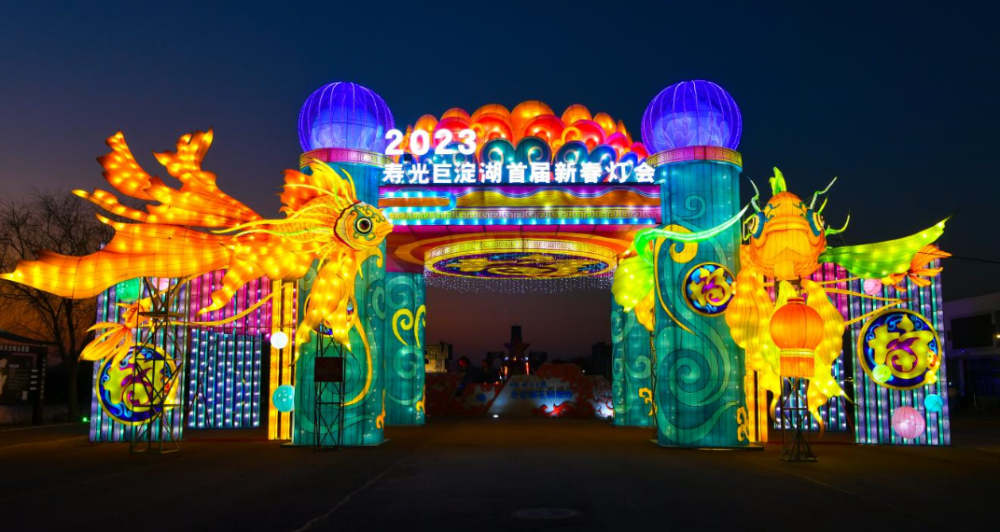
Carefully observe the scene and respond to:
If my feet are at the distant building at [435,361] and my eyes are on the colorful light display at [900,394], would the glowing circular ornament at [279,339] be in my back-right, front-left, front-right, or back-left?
front-right

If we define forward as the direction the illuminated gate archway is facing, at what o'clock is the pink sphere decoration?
The pink sphere decoration is roughly at 9 o'clock from the illuminated gate archway.

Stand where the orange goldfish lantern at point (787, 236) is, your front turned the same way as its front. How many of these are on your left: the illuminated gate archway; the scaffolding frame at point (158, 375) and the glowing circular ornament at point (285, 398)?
0

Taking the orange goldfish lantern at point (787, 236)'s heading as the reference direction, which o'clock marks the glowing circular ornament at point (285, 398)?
The glowing circular ornament is roughly at 3 o'clock from the orange goldfish lantern.

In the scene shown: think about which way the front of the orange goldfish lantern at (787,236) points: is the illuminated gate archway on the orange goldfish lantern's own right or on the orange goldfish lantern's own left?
on the orange goldfish lantern's own right

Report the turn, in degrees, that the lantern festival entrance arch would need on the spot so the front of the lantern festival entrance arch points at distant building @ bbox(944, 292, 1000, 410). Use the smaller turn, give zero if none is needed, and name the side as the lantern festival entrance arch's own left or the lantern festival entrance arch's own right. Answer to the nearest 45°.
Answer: approximately 135° to the lantern festival entrance arch's own left

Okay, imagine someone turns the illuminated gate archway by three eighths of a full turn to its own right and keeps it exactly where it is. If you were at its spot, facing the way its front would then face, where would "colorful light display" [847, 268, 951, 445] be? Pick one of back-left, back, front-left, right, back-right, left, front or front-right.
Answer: back-right

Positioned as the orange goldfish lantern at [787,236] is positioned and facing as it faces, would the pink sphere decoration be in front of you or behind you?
behind

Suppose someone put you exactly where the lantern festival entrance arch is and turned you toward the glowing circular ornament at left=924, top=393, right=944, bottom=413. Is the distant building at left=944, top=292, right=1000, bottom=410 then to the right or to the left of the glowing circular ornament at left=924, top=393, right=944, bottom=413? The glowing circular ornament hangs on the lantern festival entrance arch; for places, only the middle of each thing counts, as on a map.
left

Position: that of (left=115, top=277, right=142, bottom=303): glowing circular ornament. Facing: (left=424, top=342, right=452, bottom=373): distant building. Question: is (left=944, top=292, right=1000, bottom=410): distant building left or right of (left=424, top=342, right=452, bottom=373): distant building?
right

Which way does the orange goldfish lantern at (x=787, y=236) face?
toward the camera

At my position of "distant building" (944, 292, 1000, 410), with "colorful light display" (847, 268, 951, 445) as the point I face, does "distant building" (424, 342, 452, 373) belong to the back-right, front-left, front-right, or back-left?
back-right

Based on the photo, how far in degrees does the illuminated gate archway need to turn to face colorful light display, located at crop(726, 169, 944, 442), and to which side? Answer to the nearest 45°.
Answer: approximately 45° to its left

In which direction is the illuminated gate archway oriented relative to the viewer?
toward the camera
